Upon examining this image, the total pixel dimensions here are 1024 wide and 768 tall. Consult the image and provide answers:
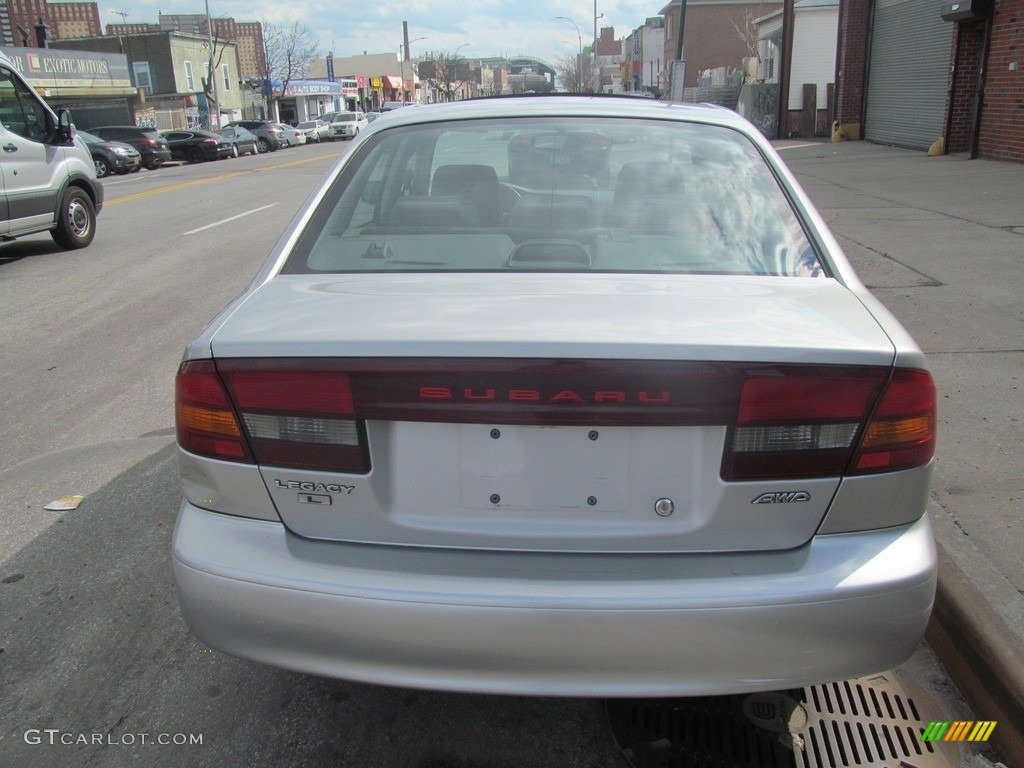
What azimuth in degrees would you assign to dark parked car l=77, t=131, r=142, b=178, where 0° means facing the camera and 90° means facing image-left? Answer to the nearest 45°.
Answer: approximately 315°

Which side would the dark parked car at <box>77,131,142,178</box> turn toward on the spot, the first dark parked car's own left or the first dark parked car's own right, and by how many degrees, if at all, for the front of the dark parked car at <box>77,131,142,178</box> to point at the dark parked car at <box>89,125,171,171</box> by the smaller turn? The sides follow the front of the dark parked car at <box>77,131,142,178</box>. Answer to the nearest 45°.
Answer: approximately 135° to the first dark parked car's own left

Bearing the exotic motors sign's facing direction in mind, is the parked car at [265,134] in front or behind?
in front

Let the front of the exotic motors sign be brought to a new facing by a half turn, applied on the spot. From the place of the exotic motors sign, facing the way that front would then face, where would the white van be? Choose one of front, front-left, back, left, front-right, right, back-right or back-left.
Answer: back-left

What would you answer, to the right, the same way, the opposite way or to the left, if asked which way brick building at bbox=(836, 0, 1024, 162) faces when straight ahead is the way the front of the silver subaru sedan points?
to the left

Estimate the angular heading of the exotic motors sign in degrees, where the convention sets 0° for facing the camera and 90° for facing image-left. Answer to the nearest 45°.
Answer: approximately 315°

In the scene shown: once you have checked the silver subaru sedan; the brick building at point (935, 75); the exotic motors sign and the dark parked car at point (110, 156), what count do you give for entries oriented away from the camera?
1

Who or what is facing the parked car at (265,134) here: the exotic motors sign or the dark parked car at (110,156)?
the exotic motors sign

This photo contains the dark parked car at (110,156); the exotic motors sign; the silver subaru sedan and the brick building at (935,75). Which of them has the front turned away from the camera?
the silver subaru sedan

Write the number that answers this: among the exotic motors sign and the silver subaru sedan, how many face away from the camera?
1

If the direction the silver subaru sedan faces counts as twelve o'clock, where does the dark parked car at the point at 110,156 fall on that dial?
The dark parked car is roughly at 11 o'clock from the silver subaru sedan.

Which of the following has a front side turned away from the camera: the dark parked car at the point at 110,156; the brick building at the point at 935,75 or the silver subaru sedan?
the silver subaru sedan

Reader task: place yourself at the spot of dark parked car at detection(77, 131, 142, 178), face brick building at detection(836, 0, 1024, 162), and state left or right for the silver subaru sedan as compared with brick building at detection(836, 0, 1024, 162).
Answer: right

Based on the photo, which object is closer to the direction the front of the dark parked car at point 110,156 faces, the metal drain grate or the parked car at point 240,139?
the metal drain grate

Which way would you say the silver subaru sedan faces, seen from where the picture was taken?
facing away from the viewer
